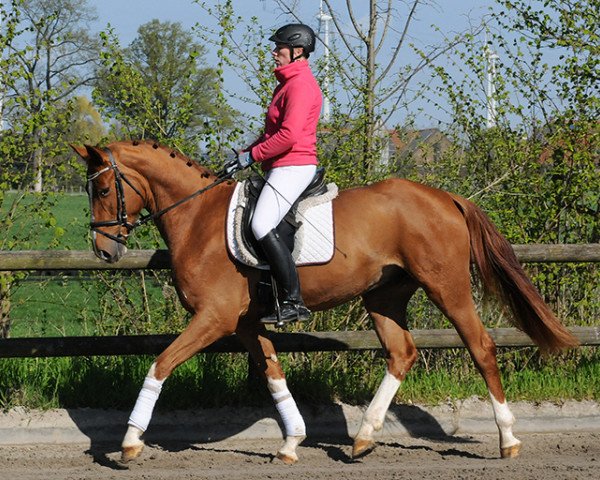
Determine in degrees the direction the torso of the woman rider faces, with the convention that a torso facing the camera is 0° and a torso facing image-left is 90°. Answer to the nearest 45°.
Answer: approximately 90°

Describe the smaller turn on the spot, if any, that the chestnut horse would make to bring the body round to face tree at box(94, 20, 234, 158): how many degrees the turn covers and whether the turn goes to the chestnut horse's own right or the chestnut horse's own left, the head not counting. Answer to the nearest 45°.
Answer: approximately 45° to the chestnut horse's own right

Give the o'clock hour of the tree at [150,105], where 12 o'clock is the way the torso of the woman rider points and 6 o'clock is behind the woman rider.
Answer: The tree is roughly at 2 o'clock from the woman rider.

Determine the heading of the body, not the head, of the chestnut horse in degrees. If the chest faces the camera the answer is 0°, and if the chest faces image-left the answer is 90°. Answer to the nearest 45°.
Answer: approximately 90°

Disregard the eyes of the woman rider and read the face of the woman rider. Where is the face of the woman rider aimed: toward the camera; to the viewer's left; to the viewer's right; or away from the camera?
to the viewer's left
